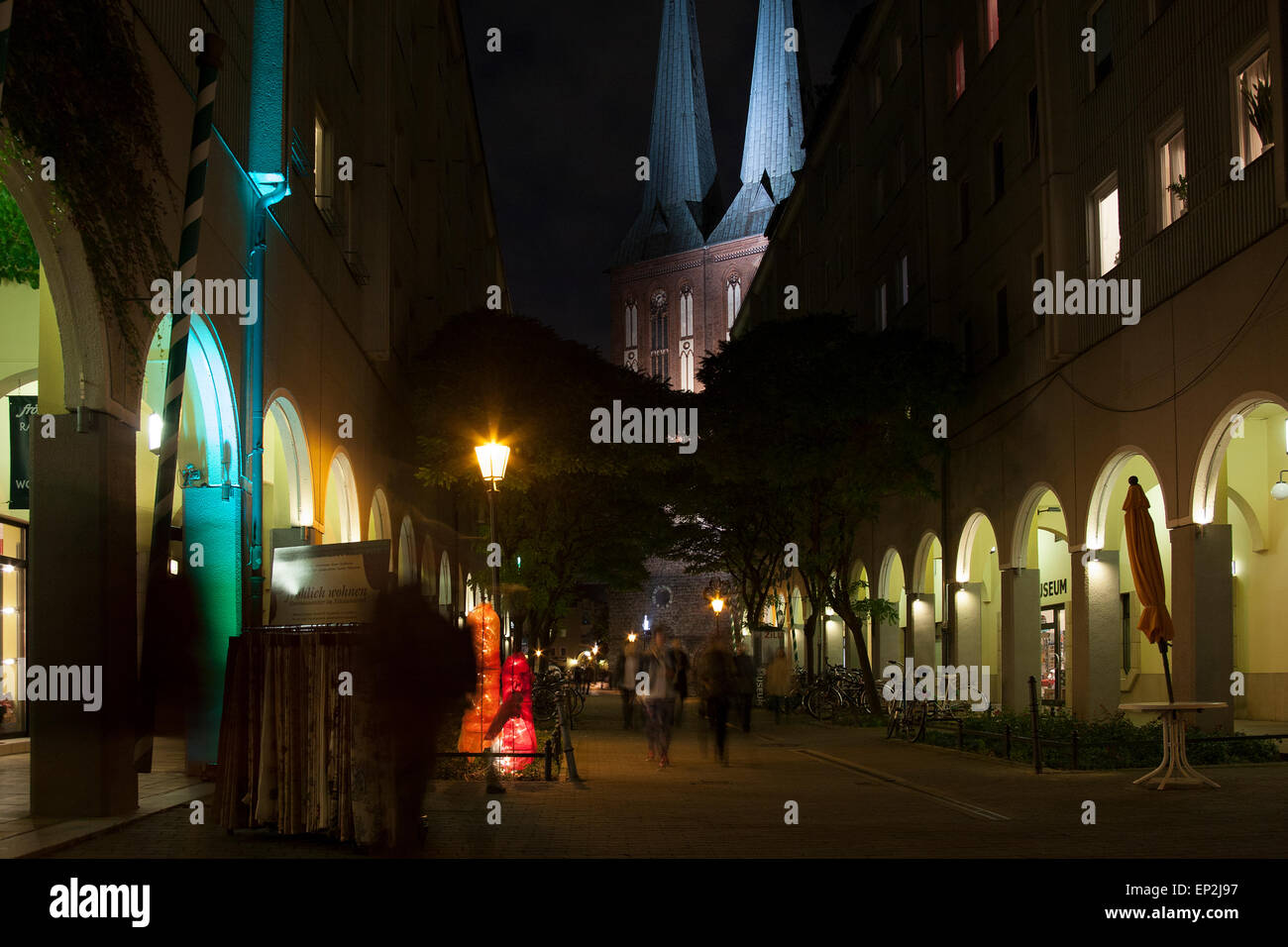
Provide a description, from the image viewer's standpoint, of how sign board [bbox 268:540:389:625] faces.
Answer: facing the viewer

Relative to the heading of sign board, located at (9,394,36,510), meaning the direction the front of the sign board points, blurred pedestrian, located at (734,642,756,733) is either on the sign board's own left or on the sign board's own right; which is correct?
on the sign board's own left

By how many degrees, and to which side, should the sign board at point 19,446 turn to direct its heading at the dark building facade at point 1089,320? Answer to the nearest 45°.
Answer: approximately 90° to its left

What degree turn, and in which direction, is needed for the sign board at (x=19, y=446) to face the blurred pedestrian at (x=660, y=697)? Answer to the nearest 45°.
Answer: approximately 90° to its left

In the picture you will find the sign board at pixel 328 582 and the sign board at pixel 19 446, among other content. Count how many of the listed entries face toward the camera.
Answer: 2

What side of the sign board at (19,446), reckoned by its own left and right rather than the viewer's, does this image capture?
front

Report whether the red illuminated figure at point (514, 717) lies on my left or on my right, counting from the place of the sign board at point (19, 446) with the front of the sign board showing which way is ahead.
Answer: on my left

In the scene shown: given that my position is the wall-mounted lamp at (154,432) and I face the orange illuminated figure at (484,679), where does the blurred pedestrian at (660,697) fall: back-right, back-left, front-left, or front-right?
front-right

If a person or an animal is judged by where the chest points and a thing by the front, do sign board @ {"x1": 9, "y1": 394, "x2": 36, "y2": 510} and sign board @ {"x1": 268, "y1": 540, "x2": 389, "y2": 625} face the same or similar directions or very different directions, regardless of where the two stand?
same or similar directions
